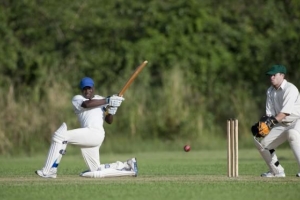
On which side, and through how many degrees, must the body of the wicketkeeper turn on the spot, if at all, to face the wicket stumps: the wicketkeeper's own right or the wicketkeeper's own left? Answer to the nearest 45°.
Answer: approximately 45° to the wicketkeeper's own right

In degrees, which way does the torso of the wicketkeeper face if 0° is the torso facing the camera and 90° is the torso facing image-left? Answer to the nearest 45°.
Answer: approximately 45°

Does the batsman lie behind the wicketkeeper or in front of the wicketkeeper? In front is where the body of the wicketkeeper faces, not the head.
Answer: in front
